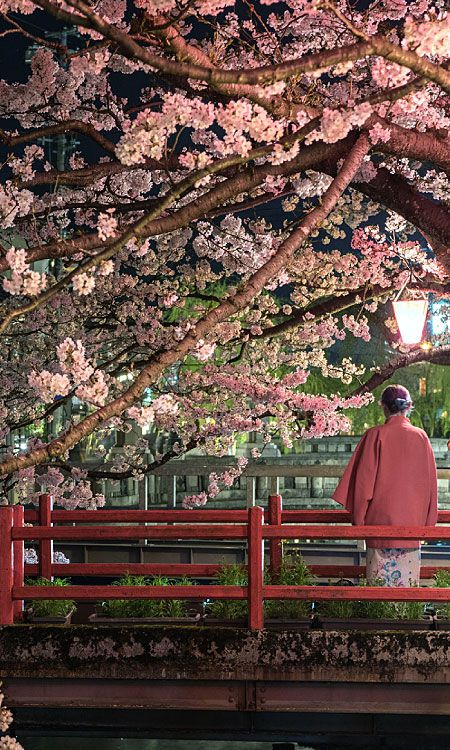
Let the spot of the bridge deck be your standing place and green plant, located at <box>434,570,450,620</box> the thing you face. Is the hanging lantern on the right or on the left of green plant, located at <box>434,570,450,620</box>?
left

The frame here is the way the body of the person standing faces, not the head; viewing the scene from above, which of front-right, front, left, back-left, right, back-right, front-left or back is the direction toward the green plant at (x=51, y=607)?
left

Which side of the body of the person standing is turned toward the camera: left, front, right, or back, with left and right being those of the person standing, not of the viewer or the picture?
back

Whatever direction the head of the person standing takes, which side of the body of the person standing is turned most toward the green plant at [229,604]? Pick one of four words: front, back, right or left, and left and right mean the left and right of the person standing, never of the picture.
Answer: left
